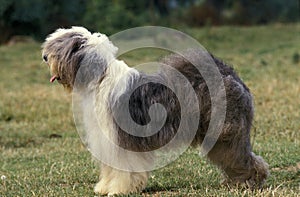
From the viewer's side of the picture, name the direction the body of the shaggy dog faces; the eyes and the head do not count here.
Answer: to the viewer's left
